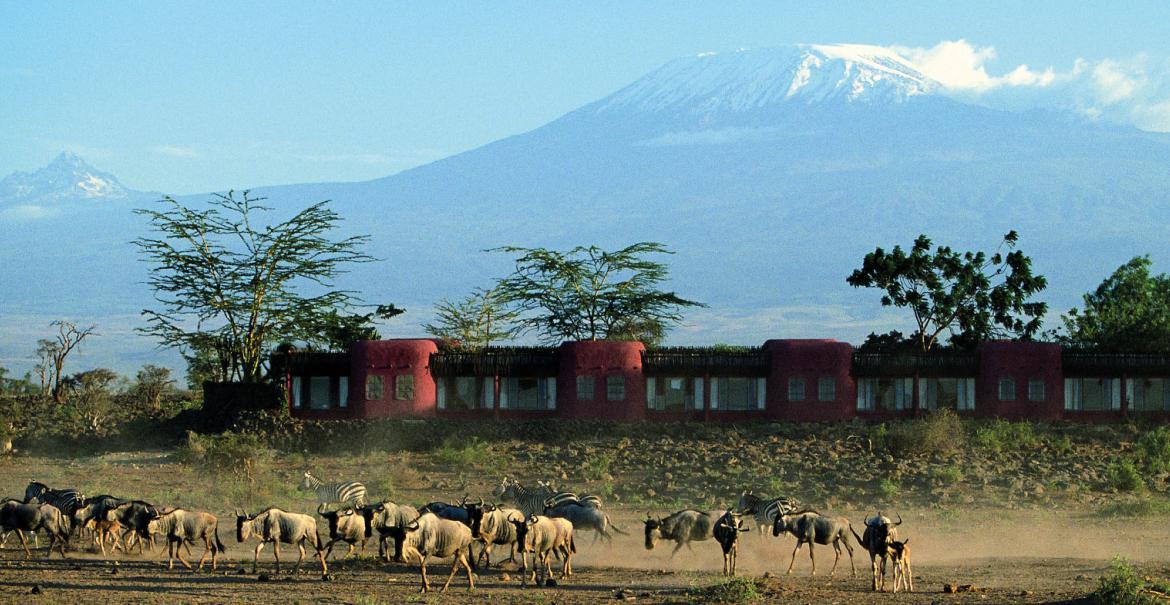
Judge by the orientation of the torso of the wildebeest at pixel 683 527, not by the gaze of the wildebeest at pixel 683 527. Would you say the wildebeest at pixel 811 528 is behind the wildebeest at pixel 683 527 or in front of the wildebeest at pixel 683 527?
behind

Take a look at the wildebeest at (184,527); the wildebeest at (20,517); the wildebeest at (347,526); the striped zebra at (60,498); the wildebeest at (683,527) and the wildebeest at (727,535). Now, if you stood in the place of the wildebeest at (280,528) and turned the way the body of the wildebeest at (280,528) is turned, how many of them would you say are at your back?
3

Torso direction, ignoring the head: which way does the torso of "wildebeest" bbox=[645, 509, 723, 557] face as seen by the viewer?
to the viewer's left

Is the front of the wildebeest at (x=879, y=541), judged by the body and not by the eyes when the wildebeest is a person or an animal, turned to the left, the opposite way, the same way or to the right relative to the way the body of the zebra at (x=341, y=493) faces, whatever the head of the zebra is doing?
to the left

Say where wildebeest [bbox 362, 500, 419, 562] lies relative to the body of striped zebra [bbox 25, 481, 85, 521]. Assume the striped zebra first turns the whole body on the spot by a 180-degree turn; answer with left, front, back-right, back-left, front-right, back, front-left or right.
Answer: front-right

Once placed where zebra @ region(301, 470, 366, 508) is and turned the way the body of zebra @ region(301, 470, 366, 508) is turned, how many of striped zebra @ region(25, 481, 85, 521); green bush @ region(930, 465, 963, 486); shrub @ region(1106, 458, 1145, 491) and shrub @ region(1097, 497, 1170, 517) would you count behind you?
3

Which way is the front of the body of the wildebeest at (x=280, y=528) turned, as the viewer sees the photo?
to the viewer's left

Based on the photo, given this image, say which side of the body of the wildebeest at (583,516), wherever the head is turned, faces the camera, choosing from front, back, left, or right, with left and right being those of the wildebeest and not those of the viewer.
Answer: left

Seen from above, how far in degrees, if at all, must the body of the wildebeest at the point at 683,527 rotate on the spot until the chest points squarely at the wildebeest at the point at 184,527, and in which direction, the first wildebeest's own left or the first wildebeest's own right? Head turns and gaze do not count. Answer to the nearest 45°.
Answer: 0° — it already faces it

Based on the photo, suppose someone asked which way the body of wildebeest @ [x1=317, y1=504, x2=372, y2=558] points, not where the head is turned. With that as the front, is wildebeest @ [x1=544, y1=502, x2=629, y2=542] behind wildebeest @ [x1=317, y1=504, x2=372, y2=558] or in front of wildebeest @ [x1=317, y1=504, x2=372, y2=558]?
behind

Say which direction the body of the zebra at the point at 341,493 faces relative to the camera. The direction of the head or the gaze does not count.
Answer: to the viewer's left

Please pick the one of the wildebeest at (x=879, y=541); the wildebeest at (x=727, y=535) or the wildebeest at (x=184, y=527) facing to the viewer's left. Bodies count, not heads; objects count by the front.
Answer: the wildebeest at (x=184, y=527)

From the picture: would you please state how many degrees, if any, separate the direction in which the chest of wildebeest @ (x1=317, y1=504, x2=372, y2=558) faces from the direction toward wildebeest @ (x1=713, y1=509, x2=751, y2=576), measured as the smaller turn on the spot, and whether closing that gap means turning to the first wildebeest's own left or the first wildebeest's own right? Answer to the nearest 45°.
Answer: approximately 135° to the first wildebeest's own left
